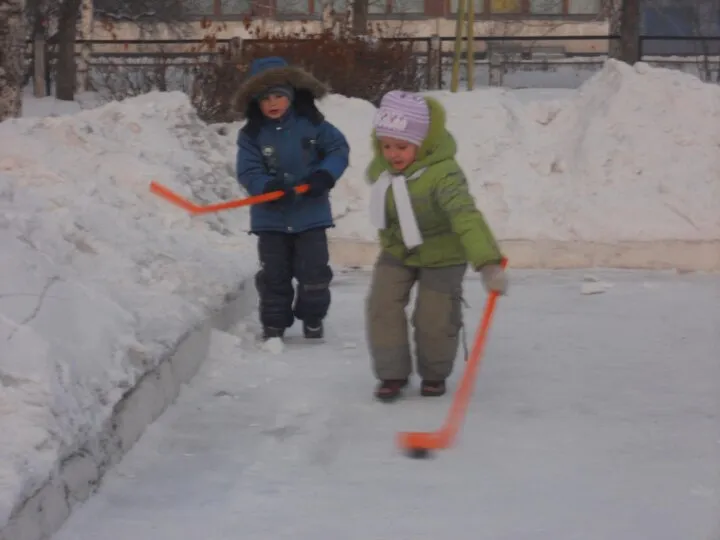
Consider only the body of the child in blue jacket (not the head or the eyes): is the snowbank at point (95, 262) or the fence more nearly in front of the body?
the snowbank

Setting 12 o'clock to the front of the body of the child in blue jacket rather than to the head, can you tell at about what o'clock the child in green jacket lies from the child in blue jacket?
The child in green jacket is roughly at 11 o'clock from the child in blue jacket.

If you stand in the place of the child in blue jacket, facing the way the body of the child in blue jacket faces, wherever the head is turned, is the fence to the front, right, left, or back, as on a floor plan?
back

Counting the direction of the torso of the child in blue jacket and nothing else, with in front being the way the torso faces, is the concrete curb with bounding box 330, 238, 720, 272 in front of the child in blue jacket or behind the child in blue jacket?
behind

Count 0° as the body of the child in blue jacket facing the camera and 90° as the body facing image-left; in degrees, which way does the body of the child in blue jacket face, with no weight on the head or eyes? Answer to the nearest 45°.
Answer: approximately 0°

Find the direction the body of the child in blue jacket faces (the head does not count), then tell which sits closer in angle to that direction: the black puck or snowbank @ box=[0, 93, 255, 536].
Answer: the black puck

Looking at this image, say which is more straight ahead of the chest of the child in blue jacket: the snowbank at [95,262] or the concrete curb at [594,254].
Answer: the snowbank

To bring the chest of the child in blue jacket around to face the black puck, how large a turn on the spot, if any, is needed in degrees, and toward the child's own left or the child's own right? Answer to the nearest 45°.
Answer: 0° — they already face it

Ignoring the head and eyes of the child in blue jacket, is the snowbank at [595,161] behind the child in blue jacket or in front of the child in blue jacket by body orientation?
behind
